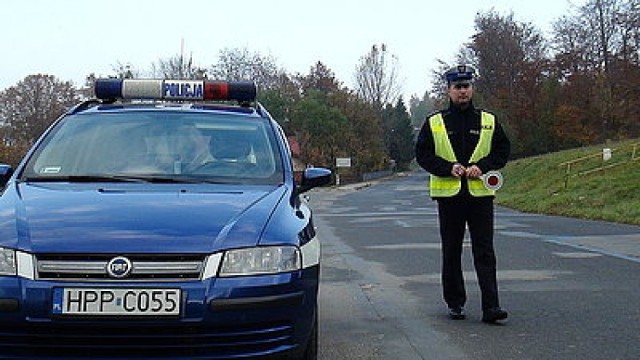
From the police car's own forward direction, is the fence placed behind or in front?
behind

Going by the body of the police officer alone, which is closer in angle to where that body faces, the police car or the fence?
the police car

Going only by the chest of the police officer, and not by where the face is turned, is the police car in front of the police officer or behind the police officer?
in front

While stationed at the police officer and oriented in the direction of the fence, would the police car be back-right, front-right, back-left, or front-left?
back-left

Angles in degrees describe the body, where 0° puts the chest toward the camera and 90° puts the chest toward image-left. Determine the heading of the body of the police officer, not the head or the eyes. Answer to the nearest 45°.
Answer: approximately 0°

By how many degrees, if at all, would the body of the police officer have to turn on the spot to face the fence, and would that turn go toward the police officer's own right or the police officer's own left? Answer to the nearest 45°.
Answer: approximately 180°

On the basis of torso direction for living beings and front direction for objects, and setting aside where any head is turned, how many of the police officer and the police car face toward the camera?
2

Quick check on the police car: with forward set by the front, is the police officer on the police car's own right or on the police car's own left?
on the police car's own left
